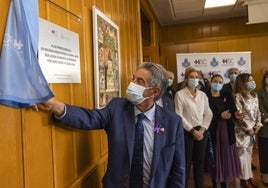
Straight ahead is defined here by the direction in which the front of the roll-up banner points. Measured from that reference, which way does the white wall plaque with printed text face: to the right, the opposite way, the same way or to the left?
to the left

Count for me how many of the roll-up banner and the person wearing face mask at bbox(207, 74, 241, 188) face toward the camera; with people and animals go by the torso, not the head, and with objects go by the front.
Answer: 2

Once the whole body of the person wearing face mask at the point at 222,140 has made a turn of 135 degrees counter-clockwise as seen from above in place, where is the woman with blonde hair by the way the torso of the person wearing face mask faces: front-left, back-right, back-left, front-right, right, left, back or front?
back

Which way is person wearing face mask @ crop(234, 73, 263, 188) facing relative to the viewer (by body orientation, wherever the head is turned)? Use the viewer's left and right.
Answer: facing the viewer and to the right of the viewer

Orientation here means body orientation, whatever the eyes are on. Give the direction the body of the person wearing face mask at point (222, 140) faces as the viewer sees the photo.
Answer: toward the camera

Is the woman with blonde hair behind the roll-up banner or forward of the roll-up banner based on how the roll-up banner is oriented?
forward

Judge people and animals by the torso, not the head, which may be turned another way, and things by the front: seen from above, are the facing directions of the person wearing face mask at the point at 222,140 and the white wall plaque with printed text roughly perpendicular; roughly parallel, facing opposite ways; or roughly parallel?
roughly perpendicular

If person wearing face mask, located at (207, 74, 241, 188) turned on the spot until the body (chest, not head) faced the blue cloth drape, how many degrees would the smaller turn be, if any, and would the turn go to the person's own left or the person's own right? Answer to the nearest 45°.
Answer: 0° — they already face it

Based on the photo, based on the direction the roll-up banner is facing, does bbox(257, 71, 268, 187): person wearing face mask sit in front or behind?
in front
